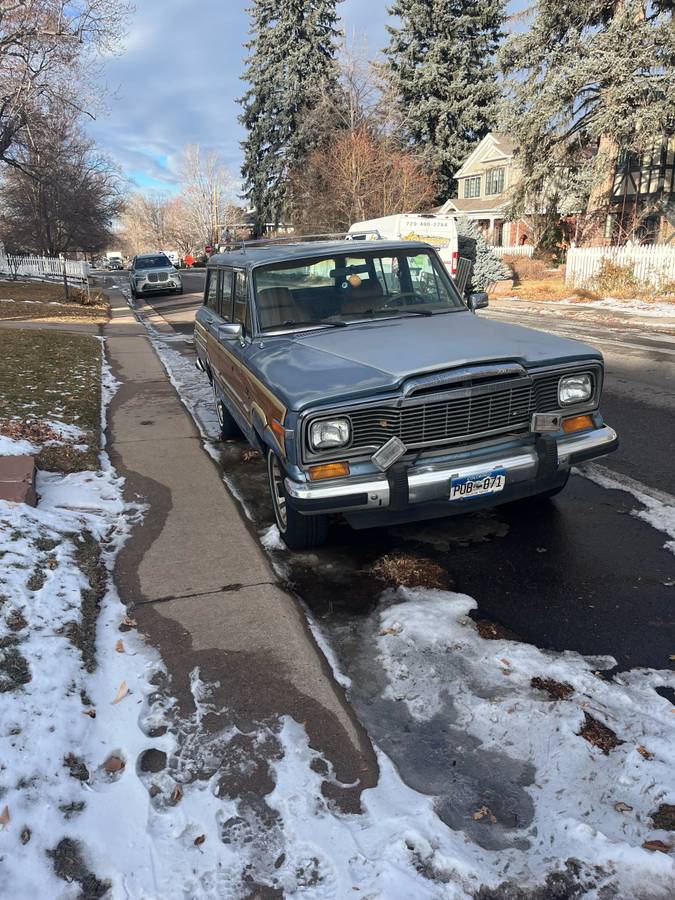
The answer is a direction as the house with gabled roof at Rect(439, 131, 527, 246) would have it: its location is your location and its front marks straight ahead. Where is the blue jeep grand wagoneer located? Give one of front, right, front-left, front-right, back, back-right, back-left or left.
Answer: front-left

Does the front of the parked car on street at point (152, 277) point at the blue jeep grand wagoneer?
yes

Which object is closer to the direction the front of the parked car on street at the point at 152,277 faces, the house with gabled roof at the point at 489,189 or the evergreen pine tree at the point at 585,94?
the evergreen pine tree

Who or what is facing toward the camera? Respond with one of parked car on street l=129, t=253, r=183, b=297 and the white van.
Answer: the parked car on street

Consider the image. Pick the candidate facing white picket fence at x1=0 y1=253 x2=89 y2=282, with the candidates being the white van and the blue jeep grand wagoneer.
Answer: the white van

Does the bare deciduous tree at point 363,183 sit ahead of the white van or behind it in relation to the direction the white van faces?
ahead

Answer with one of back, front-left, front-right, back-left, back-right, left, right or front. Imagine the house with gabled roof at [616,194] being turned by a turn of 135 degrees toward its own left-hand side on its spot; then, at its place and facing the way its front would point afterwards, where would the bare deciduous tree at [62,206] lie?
back

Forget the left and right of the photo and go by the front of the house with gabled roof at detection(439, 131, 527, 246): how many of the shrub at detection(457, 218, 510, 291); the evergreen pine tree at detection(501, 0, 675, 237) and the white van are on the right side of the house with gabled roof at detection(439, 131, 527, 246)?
0

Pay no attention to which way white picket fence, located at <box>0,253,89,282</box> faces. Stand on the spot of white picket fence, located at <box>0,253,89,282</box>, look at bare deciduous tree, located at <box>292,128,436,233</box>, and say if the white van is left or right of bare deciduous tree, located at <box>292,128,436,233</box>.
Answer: right

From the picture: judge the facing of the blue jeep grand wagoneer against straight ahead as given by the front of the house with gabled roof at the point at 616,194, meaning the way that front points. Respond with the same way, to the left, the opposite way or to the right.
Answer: to the left

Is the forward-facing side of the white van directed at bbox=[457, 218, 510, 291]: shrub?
no

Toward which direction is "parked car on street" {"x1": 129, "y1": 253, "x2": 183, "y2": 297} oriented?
toward the camera

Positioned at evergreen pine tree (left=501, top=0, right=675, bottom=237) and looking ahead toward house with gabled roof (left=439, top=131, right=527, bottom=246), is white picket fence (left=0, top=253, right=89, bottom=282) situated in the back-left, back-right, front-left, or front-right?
front-left

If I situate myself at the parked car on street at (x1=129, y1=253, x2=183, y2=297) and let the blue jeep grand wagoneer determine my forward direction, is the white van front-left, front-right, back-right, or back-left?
front-left

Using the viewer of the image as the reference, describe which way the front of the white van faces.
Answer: facing away from the viewer and to the left of the viewer

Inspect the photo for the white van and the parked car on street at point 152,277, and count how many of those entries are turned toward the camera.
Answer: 1

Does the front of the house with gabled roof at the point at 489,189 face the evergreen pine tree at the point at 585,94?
no

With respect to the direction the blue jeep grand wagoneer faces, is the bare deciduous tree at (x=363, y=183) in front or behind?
behind
